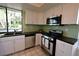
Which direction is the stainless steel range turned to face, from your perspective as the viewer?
facing the viewer and to the left of the viewer

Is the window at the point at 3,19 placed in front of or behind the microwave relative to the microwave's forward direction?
in front
